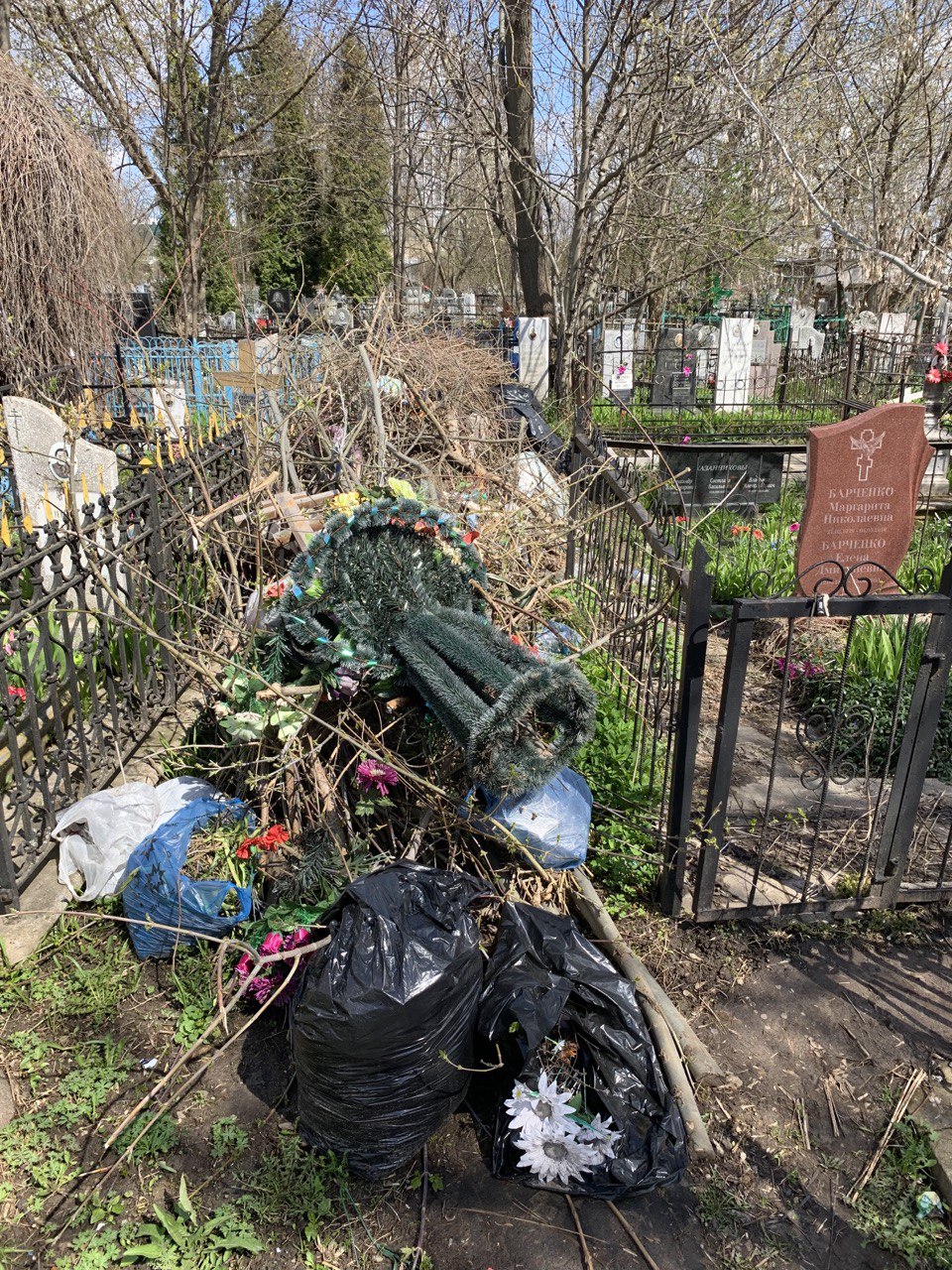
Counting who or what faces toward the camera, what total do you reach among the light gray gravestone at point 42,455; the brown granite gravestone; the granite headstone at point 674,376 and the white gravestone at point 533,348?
4

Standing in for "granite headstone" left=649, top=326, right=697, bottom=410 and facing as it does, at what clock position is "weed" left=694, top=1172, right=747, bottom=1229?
The weed is roughly at 12 o'clock from the granite headstone.

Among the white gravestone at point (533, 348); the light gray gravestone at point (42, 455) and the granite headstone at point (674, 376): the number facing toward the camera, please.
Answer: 3

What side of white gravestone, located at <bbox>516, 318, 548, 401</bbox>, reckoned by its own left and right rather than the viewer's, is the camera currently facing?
front

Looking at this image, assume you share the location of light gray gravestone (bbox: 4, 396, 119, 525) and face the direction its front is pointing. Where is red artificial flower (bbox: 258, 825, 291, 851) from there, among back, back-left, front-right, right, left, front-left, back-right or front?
front

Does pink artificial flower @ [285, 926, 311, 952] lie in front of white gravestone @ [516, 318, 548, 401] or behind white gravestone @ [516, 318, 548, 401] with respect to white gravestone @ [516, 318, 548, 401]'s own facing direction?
in front

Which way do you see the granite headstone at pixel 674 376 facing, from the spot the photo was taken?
facing the viewer

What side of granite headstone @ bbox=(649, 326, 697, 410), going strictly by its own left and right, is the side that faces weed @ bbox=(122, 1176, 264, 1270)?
front

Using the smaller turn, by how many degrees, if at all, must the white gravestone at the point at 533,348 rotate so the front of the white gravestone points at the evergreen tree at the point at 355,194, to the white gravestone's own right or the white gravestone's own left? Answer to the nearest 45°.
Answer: approximately 180°

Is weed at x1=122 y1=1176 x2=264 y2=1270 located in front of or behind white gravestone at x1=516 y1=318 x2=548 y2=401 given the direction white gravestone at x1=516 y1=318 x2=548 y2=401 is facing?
in front

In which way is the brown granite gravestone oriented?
toward the camera

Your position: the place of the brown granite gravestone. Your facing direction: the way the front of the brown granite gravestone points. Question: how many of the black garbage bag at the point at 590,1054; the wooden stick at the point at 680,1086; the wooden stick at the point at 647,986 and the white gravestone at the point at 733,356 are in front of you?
3

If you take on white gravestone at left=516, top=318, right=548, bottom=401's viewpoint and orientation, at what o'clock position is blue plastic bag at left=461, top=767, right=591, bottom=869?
The blue plastic bag is roughly at 12 o'clock from the white gravestone.

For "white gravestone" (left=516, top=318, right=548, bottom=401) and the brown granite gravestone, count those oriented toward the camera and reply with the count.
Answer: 2

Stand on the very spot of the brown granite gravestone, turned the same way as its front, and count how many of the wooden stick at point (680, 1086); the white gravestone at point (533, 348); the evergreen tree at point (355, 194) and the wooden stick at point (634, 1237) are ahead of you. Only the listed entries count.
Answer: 2

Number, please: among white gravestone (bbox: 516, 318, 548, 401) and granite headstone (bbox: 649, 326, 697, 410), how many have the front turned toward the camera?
2

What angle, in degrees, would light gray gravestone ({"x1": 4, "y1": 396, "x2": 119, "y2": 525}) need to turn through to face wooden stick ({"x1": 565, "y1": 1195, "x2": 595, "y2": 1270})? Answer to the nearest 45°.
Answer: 0° — it already faces it

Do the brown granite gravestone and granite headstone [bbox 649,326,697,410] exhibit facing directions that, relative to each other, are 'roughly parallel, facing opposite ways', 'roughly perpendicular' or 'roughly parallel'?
roughly parallel

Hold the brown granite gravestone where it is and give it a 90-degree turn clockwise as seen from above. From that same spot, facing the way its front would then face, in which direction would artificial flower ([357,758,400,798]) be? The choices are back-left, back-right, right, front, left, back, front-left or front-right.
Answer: front-left
